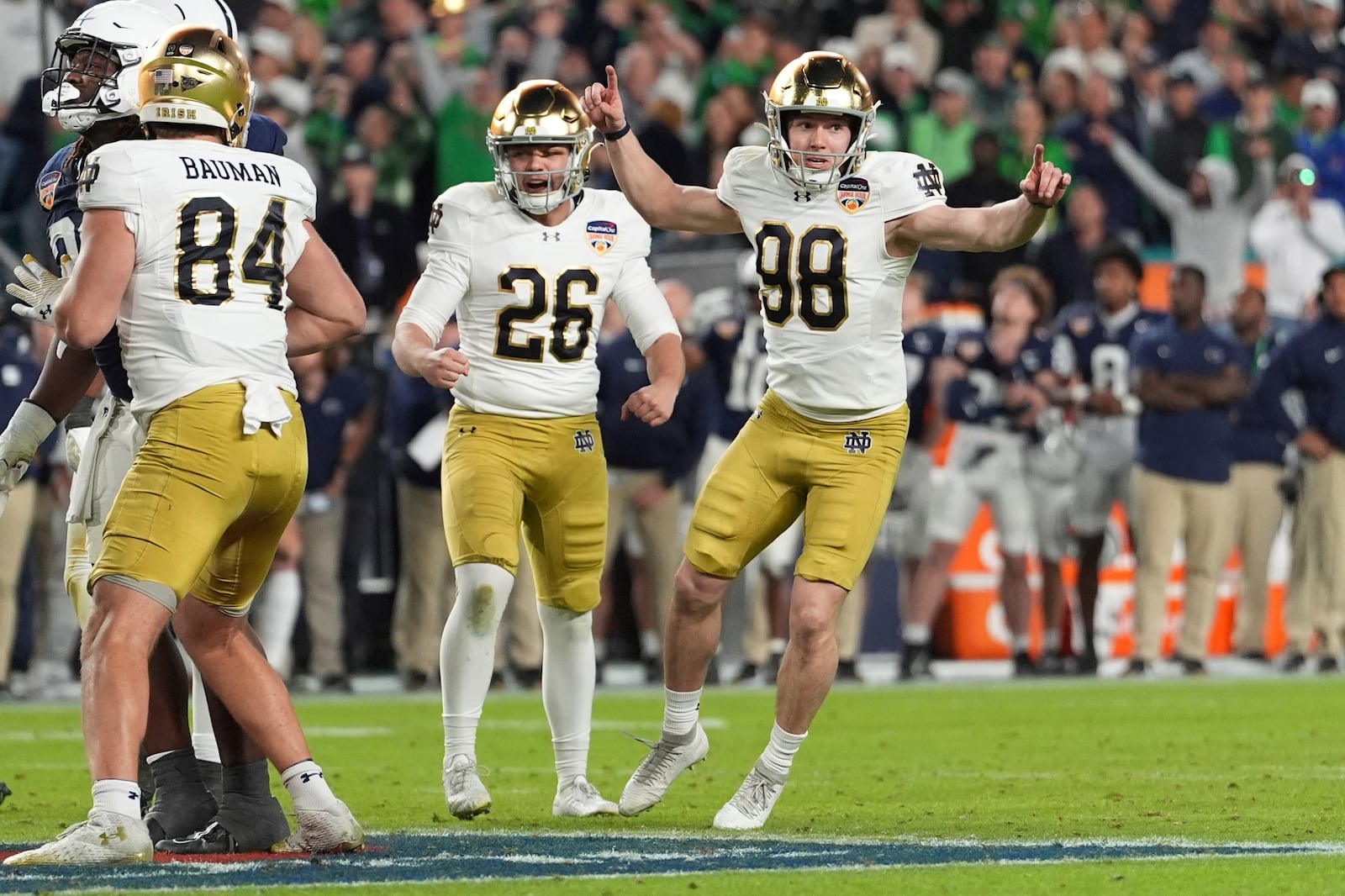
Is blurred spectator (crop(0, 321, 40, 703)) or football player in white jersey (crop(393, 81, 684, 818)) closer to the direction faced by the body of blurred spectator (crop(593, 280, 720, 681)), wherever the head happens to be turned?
the football player in white jersey

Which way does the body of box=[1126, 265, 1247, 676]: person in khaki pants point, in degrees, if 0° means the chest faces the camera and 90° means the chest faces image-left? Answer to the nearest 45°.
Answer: approximately 0°

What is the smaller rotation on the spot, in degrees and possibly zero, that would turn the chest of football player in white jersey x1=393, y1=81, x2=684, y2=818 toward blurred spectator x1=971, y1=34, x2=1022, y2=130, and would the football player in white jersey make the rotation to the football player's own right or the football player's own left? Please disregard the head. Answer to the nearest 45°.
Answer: approximately 180°

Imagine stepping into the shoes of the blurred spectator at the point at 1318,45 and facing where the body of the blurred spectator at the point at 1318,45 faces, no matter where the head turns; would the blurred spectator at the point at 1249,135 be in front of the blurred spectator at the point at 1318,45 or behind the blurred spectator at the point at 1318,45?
in front

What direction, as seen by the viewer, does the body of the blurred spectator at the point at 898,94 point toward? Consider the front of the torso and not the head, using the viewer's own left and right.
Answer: facing the viewer

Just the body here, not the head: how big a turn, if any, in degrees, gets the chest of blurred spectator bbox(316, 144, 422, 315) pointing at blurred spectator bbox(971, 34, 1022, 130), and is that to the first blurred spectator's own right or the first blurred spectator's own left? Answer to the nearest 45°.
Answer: approximately 135° to the first blurred spectator's own left

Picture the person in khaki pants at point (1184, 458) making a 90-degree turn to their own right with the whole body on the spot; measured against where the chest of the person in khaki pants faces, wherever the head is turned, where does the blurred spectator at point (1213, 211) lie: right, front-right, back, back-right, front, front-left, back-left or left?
right

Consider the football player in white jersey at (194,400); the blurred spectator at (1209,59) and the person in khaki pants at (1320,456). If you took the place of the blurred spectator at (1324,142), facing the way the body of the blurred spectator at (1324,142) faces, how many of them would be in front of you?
2

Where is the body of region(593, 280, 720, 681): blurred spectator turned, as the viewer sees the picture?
toward the camera

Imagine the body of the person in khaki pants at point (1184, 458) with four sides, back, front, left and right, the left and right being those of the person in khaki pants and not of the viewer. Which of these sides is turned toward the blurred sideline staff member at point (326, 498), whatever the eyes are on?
right

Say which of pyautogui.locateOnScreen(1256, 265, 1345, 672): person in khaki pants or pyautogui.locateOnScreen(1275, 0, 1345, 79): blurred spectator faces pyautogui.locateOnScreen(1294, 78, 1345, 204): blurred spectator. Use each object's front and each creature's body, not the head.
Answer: pyautogui.locateOnScreen(1275, 0, 1345, 79): blurred spectator

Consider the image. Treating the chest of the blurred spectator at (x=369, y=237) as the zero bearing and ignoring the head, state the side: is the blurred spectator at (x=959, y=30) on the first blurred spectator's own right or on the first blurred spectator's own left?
on the first blurred spectator's own left

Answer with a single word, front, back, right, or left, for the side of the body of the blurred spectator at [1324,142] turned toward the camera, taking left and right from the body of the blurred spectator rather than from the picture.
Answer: front

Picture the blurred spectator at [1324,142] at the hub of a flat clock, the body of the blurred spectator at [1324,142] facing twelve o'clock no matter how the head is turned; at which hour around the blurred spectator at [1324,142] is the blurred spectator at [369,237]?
the blurred spectator at [369,237] is roughly at 2 o'clock from the blurred spectator at [1324,142].

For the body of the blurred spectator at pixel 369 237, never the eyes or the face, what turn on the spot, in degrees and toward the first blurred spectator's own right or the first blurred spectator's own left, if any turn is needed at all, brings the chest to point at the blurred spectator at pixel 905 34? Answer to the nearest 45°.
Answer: approximately 135° to the first blurred spectator's own left

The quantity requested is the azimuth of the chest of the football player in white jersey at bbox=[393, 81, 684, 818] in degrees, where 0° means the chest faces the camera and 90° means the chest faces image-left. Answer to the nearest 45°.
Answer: approximately 0°
